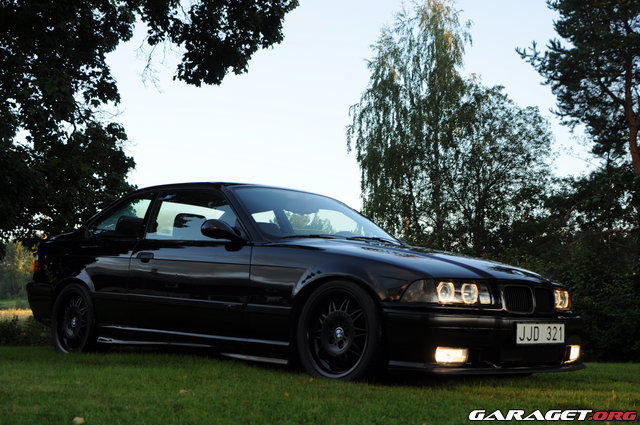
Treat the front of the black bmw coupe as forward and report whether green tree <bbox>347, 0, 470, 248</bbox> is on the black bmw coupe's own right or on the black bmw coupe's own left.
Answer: on the black bmw coupe's own left

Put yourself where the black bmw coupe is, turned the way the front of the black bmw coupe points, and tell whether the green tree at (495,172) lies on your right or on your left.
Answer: on your left

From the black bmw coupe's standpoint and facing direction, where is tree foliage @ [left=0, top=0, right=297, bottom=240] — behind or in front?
behind

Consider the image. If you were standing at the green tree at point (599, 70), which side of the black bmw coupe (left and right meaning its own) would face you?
left
